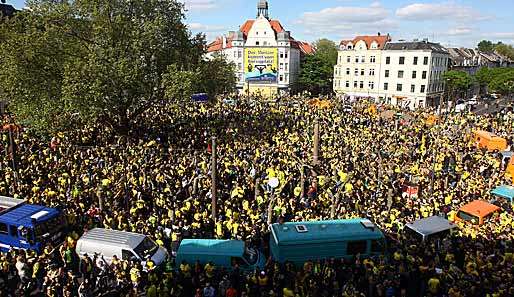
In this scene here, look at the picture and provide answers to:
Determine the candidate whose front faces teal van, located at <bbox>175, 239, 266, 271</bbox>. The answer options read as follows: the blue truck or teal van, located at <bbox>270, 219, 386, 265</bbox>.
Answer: the blue truck

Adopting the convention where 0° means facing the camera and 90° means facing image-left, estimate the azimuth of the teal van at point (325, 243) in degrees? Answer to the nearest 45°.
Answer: approximately 270°

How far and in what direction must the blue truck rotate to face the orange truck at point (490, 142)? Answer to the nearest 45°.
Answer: approximately 45° to its left

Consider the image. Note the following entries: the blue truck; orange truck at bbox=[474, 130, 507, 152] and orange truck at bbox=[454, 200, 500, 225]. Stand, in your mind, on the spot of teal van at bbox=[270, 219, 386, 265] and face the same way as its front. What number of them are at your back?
1

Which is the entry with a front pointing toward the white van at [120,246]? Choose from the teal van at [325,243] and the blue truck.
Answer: the blue truck

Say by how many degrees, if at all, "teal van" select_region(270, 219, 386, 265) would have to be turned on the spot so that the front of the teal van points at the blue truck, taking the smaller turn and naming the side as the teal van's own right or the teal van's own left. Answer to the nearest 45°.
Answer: approximately 180°

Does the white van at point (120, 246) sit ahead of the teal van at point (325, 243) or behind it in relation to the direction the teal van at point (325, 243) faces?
behind

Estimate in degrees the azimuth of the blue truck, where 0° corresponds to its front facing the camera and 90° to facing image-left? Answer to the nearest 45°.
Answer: approximately 315°

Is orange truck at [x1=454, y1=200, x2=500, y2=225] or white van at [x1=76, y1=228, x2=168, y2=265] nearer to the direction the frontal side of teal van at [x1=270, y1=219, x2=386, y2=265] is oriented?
the orange truck

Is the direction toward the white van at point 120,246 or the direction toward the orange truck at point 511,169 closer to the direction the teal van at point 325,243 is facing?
the orange truck

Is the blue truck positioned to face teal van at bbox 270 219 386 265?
yes

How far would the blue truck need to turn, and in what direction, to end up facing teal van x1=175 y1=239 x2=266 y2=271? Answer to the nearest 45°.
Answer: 0° — it already faces it

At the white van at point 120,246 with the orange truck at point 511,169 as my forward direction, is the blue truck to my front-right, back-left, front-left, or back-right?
back-left
